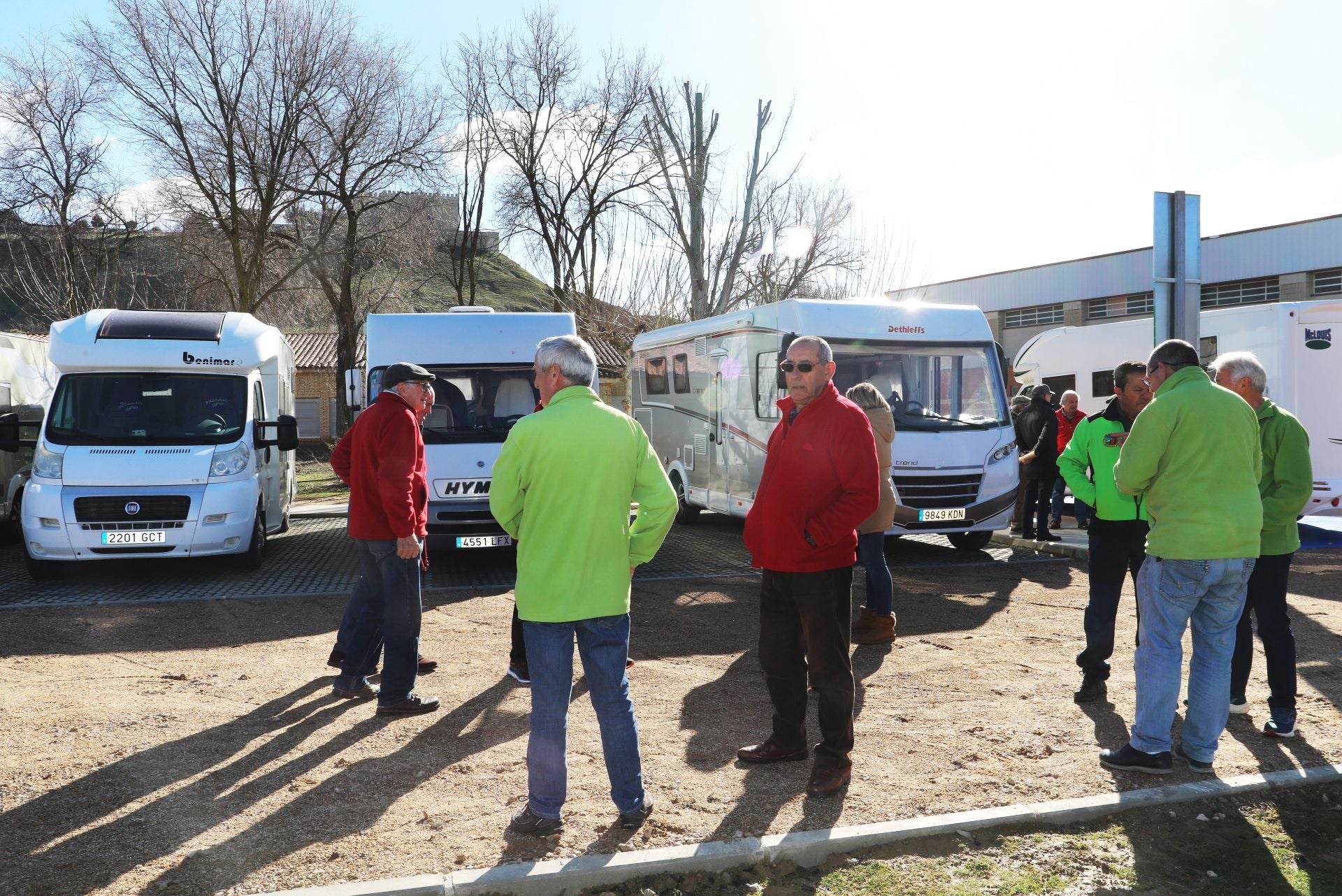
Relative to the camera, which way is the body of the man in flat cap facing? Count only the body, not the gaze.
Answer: to the viewer's right

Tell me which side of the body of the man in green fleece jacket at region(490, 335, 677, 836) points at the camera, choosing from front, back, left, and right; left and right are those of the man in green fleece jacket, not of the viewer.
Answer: back

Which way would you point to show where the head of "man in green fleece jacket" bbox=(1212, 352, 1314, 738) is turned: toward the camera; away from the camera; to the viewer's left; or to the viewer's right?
to the viewer's left

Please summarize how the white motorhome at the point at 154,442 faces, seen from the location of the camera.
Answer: facing the viewer

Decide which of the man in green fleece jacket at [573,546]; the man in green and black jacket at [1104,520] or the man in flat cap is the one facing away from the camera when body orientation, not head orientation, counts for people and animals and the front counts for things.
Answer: the man in green fleece jacket at [573,546]

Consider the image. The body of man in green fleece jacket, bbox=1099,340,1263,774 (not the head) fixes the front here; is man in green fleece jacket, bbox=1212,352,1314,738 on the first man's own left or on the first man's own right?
on the first man's own right

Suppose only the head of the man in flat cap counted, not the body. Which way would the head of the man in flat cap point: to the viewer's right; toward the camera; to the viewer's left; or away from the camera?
to the viewer's right

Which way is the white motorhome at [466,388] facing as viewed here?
toward the camera

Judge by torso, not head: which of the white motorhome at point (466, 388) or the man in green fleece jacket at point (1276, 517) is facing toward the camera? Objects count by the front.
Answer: the white motorhome

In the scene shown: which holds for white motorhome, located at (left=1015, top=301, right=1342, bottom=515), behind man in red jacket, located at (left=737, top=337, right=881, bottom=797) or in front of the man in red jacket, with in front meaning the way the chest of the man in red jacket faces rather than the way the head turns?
behind

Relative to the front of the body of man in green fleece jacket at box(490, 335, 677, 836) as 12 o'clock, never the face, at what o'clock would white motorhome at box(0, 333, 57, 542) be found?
The white motorhome is roughly at 11 o'clock from the man in green fleece jacket.

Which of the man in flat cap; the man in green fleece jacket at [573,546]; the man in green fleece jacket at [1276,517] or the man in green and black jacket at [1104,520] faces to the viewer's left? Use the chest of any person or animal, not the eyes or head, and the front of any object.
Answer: the man in green fleece jacket at [1276,517]

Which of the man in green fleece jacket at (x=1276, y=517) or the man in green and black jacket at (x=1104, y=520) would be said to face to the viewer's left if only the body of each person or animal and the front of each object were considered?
the man in green fleece jacket at (x=1276, y=517)

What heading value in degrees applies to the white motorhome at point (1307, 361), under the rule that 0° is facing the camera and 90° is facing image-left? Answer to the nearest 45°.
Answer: approximately 135°
